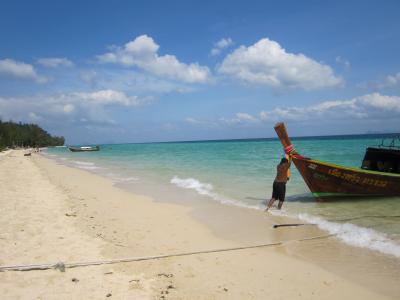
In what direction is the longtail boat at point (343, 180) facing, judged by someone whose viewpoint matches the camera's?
facing to the left of the viewer

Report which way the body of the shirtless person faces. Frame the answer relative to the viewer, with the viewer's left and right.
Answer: facing away from the viewer and to the right of the viewer

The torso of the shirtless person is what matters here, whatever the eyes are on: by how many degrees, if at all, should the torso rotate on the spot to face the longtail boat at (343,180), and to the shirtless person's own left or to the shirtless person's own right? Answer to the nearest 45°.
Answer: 0° — they already face it

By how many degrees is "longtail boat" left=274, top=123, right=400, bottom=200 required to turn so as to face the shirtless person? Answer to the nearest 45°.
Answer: approximately 45° to its left

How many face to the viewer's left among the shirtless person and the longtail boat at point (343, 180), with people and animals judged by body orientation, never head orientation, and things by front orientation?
1
